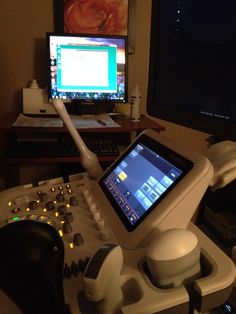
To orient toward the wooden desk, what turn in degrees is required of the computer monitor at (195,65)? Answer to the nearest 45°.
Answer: approximately 90° to its right

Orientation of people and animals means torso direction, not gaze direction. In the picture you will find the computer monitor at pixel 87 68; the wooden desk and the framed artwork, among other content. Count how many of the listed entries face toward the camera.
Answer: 3

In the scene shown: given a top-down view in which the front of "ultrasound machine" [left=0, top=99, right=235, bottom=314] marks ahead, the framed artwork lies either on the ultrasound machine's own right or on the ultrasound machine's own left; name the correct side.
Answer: on the ultrasound machine's own right

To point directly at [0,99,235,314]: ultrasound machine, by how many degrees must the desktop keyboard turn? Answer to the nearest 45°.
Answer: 0° — it already faces it

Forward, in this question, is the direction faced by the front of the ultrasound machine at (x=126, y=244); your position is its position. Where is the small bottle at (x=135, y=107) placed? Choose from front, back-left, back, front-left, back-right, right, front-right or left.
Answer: back-right

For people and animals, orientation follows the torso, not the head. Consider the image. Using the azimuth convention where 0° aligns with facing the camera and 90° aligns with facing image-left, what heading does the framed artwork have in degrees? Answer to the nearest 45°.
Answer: approximately 0°

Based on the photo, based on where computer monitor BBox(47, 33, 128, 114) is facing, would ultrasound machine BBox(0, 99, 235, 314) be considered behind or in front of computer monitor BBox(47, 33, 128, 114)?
in front

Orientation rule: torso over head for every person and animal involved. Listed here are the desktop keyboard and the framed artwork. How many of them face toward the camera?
2
